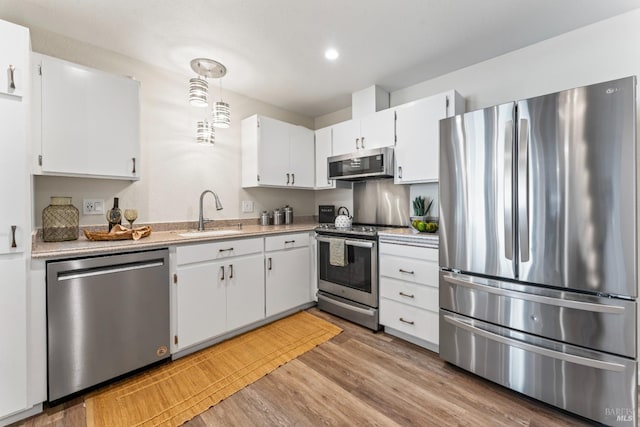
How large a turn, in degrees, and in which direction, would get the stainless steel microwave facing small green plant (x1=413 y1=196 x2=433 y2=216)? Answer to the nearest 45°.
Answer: approximately 135° to its left

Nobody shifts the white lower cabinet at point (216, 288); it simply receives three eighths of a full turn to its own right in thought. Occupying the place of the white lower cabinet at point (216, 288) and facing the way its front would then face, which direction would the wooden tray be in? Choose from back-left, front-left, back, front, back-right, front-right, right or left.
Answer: front

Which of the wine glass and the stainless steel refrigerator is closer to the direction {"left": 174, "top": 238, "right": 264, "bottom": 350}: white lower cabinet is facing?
the stainless steel refrigerator

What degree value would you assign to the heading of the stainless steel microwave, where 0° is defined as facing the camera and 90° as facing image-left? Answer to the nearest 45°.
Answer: approximately 45°

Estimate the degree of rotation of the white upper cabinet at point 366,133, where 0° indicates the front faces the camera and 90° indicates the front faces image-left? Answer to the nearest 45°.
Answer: approximately 45°

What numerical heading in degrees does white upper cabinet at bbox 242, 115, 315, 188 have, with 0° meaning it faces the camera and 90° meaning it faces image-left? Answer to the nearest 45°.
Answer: approximately 315°

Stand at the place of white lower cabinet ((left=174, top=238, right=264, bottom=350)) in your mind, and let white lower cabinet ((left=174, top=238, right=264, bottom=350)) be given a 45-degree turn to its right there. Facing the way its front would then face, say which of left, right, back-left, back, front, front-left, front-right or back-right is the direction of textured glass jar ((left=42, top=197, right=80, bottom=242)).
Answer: right

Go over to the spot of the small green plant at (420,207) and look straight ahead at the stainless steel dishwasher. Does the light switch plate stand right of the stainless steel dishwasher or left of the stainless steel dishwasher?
right
